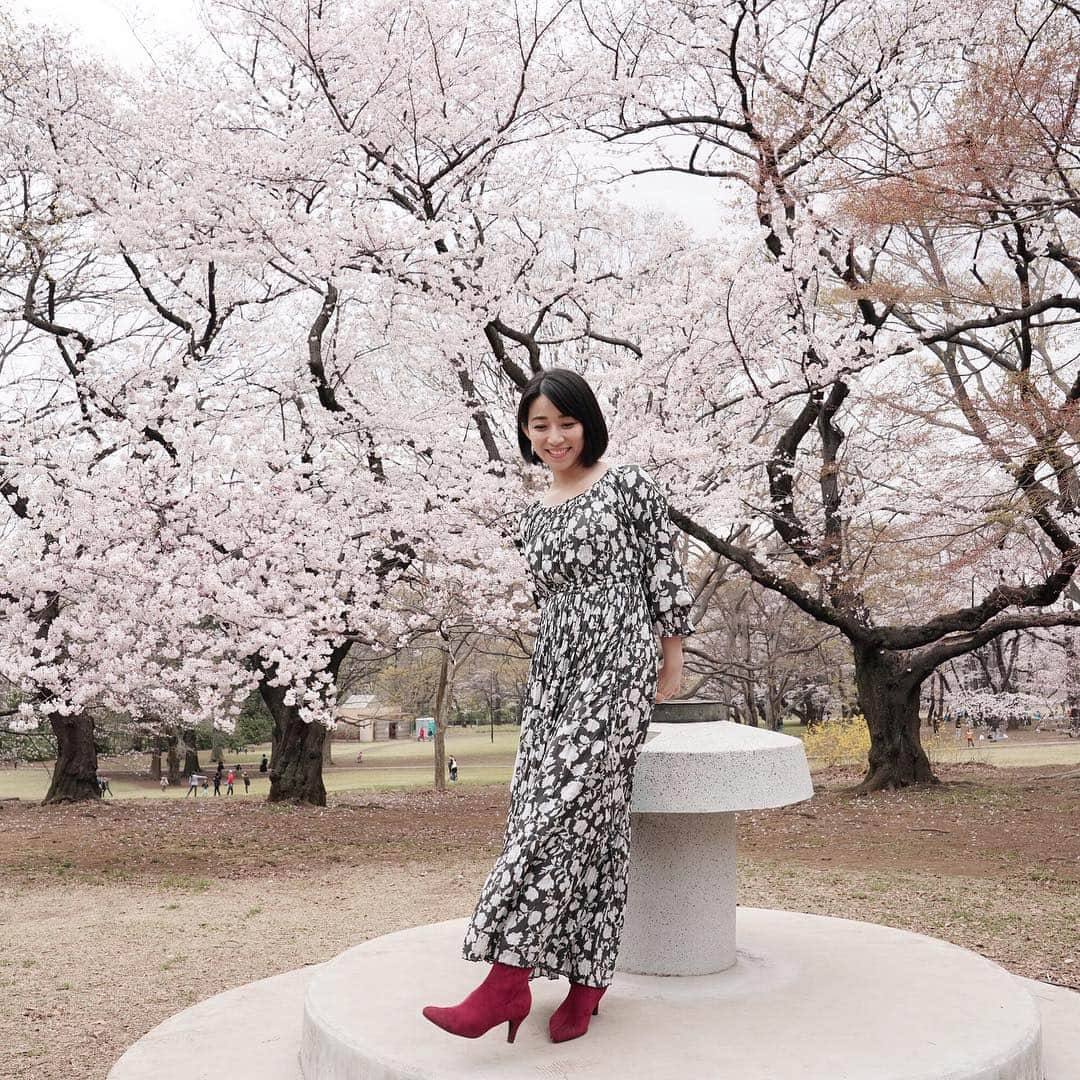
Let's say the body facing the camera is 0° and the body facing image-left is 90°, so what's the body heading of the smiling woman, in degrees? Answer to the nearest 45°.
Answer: approximately 45°

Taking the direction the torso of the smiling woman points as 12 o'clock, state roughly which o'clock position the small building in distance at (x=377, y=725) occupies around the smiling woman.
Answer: The small building in distance is roughly at 4 o'clock from the smiling woman.

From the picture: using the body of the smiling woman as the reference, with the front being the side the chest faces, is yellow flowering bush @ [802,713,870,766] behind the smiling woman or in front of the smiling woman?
behind

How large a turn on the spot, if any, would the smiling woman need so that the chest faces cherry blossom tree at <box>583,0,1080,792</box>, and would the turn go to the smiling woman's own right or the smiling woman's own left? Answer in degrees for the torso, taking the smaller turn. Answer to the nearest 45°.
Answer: approximately 180°
